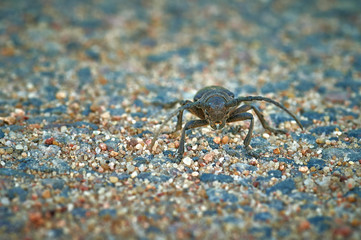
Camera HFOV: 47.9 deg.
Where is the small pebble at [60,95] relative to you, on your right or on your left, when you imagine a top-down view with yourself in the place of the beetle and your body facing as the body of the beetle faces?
on your right

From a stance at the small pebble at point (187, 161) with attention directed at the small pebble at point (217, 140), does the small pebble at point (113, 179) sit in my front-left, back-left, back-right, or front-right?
back-left

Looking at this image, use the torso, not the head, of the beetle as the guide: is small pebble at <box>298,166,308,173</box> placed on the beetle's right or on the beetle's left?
on the beetle's left

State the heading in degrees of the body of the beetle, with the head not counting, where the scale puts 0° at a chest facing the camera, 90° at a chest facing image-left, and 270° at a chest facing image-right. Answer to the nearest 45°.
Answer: approximately 0°
